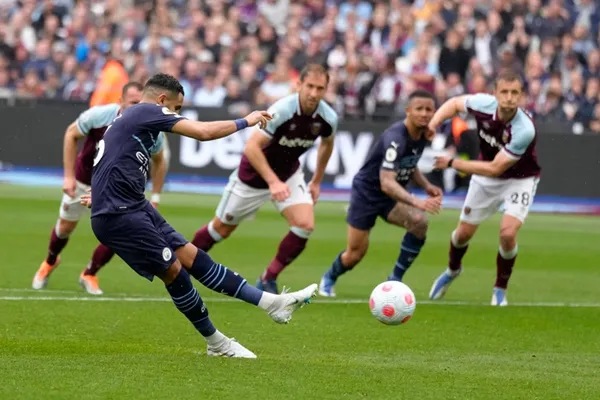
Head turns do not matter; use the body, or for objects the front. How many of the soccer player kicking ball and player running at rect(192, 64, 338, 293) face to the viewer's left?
0

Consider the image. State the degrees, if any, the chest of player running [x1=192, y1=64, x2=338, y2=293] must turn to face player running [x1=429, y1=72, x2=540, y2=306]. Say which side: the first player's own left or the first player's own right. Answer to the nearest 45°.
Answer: approximately 45° to the first player's own left

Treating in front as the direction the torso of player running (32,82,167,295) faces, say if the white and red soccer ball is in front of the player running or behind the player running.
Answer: in front

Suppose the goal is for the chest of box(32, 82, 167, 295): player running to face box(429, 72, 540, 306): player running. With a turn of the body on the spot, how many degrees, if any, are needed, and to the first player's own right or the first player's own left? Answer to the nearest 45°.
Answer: approximately 45° to the first player's own left

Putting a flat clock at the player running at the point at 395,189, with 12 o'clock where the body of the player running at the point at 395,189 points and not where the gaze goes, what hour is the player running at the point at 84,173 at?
the player running at the point at 84,173 is roughly at 4 o'clock from the player running at the point at 395,189.

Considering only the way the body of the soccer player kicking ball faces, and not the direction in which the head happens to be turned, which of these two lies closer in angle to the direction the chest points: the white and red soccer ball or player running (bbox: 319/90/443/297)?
the white and red soccer ball

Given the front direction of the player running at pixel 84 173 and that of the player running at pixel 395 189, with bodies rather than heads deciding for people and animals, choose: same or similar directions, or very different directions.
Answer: same or similar directions

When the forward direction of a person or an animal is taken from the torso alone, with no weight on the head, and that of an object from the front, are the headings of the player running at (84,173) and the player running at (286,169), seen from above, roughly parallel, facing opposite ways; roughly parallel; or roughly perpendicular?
roughly parallel

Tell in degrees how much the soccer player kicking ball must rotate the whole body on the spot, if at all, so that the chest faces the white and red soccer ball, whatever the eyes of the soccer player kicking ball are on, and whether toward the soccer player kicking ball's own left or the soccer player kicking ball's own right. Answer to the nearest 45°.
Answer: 0° — they already face it

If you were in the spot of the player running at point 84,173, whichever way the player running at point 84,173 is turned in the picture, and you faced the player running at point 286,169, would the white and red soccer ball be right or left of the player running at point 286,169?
right

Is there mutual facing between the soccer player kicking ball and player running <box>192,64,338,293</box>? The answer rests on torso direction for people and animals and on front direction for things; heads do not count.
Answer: no

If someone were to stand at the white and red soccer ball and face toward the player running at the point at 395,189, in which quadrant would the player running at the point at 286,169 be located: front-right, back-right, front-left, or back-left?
front-left

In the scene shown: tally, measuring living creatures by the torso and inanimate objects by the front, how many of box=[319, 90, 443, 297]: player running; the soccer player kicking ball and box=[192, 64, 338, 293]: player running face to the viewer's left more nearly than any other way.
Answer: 0

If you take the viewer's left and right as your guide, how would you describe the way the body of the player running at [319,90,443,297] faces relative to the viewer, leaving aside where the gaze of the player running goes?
facing the viewer and to the right of the viewer

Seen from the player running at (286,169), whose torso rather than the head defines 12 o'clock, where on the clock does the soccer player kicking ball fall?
The soccer player kicking ball is roughly at 2 o'clock from the player running.

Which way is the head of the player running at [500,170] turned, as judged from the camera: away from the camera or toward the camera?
toward the camera

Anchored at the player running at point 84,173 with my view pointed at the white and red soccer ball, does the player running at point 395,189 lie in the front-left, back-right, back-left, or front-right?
front-left

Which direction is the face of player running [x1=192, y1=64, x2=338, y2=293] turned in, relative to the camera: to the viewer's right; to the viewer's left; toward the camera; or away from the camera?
toward the camera

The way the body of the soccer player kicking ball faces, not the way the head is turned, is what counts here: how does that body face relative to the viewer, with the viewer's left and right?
facing to the right of the viewer

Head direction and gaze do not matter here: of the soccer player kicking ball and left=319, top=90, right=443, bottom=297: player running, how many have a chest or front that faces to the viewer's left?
0
